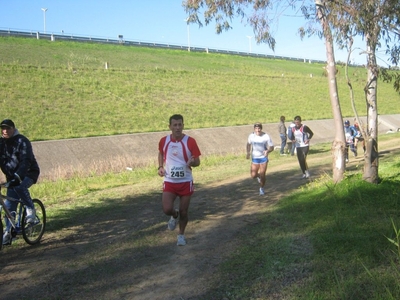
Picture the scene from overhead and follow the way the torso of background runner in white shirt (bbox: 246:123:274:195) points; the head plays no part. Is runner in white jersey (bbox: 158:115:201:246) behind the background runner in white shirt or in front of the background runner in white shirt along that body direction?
in front

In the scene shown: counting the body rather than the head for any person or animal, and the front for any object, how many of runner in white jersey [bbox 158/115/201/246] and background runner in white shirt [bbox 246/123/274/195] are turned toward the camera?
2

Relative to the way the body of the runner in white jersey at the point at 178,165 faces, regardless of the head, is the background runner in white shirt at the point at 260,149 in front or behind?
behind

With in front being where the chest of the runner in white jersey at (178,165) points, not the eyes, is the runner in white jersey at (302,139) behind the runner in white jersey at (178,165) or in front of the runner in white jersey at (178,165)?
behind

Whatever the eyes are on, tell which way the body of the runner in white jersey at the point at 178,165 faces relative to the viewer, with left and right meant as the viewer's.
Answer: facing the viewer

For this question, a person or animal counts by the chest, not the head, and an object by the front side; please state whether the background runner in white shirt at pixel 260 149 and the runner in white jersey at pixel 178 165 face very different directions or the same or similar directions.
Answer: same or similar directions

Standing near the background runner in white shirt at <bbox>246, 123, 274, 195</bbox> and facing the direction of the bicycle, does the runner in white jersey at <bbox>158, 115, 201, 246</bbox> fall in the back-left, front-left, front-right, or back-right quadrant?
front-left

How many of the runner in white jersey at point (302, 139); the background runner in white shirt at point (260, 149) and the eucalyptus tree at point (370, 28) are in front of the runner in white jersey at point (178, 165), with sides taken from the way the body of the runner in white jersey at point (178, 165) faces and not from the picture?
0

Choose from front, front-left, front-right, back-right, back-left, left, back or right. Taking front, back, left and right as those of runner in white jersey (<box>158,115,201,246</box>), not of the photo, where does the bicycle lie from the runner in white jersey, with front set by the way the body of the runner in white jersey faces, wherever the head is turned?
right
